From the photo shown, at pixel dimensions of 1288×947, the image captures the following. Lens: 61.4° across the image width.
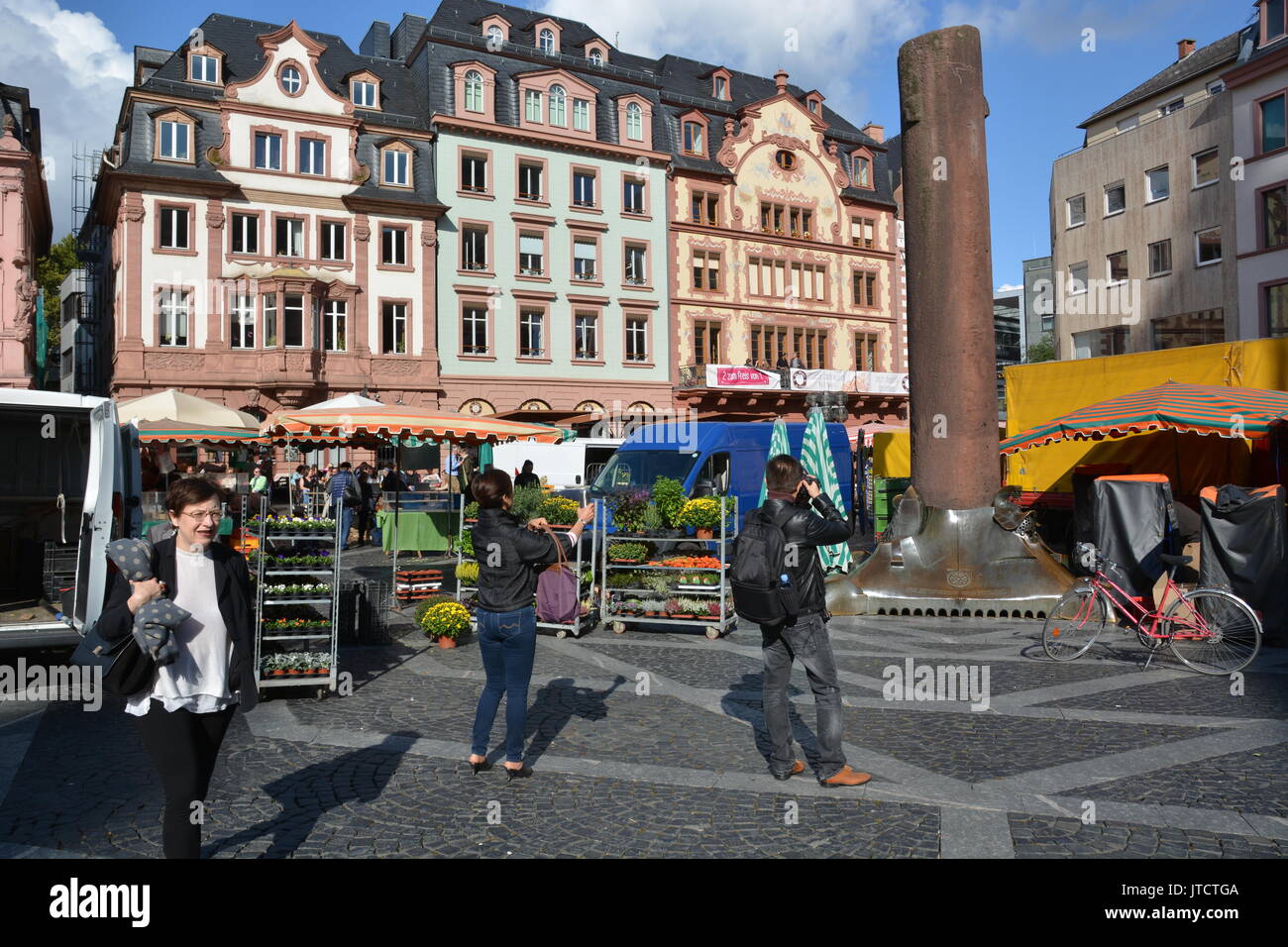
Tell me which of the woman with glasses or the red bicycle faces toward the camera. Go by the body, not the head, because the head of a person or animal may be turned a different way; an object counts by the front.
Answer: the woman with glasses

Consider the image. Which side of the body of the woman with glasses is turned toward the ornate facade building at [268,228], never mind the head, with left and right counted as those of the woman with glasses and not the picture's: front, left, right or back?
back

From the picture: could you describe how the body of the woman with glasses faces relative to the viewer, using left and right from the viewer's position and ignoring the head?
facing the viewer

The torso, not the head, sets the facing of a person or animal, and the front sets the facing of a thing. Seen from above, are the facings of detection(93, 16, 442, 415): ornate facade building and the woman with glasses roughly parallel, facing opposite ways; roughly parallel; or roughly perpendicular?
roughly parallel

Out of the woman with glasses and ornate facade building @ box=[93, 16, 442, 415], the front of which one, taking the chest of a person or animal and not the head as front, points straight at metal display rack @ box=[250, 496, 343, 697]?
the ornate facade building

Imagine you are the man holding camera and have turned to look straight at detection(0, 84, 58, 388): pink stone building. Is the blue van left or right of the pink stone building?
right

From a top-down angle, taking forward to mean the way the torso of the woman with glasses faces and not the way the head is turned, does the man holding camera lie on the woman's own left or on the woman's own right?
on the woman's own left

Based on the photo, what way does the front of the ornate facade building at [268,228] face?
toward the camera

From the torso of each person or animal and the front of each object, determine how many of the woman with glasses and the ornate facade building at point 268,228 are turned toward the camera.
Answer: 2

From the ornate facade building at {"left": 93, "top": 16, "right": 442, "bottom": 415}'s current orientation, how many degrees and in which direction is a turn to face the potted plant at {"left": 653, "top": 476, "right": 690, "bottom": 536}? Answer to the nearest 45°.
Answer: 0° — it already faces it

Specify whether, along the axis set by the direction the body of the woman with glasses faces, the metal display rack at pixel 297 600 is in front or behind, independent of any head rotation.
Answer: behind

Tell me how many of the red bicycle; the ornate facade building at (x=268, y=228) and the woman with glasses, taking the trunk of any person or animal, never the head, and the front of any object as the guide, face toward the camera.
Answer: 2

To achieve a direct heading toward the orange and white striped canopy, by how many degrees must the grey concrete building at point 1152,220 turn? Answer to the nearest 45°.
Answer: approximately 45° to its left

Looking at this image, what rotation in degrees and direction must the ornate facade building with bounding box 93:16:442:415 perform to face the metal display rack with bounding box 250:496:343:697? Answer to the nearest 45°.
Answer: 0° — it already faces it

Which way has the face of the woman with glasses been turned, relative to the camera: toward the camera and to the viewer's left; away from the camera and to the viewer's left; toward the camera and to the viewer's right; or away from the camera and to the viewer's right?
toward the camera and to the viewer's right
